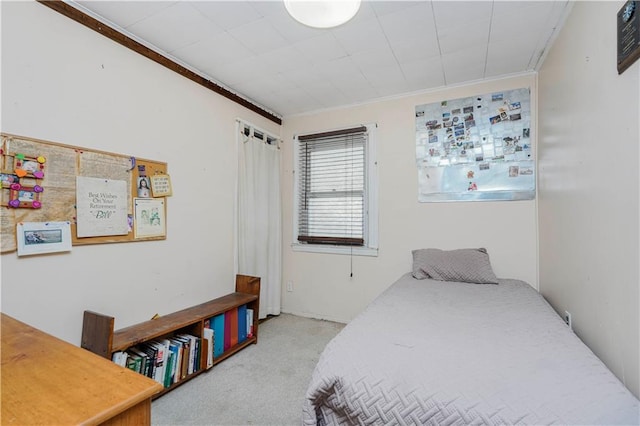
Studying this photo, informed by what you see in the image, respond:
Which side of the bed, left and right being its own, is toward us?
front

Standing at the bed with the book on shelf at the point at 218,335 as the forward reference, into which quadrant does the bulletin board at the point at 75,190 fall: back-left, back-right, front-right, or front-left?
front-left

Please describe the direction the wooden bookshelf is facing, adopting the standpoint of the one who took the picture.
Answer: facing the viewer and to the right of the viewer

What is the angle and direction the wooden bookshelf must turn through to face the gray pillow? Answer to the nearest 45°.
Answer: approximately 45° to its left

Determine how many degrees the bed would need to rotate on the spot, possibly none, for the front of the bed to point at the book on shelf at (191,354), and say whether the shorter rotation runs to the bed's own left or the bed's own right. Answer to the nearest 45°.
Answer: approximately 90° to the bed's own right

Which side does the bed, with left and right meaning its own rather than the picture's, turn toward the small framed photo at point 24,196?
right

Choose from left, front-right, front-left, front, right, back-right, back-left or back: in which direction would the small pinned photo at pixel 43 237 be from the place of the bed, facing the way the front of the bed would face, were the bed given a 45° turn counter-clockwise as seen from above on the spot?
back-right

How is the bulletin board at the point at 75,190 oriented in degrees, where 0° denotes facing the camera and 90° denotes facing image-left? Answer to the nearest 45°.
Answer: approximately 315°

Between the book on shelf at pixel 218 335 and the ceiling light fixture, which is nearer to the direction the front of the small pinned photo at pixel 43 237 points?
the ceiling light fixture

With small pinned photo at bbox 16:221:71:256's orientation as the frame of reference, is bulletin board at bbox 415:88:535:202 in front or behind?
in front

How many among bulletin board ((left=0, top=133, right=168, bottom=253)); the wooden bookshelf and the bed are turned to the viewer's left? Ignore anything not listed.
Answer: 0

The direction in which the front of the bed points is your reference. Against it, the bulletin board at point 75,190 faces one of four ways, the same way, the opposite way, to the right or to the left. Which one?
to the left

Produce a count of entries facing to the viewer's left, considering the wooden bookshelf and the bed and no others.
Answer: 0

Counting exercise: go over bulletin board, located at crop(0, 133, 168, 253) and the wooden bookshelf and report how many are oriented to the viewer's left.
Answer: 0

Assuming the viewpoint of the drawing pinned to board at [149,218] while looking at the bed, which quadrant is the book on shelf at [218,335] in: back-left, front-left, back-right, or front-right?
front-left
